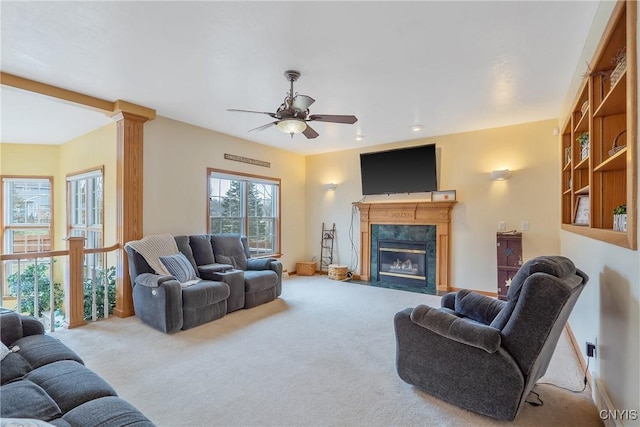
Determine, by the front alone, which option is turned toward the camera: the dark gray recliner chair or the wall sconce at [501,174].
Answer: the wall sconce

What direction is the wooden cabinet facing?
toward the camera

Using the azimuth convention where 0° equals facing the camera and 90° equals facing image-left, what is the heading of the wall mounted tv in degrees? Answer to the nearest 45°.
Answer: approximately 45°

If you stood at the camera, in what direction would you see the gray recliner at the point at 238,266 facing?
facing the viewer and to the right of the viewer

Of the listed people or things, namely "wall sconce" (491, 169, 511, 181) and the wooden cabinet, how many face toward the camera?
2

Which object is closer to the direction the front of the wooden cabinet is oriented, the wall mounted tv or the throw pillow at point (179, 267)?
the throw pillow

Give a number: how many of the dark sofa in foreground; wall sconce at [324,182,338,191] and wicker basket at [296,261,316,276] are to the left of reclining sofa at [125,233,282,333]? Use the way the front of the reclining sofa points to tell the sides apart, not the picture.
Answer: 2

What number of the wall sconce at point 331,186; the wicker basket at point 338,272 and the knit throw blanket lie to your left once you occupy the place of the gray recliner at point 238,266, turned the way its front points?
2

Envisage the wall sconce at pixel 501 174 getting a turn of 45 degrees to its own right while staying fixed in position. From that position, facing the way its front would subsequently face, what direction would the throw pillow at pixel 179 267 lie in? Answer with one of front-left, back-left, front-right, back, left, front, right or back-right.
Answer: front

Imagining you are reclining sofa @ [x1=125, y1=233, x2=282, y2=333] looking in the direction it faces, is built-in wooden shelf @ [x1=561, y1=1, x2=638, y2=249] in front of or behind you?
in front

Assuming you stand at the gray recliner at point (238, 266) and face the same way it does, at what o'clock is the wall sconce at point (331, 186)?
The wall sconce is roughly at 9 o'clock from the gray recliner.

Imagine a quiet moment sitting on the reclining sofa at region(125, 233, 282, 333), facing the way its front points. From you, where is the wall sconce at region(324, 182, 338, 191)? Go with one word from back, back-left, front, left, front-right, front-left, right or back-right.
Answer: left

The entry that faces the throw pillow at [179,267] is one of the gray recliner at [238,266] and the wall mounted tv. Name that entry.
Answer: the wall mounted tv

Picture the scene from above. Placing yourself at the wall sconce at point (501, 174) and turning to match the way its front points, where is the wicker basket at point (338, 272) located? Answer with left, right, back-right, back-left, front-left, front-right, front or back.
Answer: right

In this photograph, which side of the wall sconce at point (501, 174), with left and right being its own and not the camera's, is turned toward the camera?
front

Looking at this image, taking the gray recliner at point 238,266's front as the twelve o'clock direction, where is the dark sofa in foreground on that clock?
The dark sofa in foreground is roughly at 2 o'clock from the gray recliner.

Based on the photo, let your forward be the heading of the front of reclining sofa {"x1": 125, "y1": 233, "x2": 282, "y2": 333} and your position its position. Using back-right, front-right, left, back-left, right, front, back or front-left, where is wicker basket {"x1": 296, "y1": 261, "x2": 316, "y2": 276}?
left

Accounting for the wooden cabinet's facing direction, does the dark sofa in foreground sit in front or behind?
in front

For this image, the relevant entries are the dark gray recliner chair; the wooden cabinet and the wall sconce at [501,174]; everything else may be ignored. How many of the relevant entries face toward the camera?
2

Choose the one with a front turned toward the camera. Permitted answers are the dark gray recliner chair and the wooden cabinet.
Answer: the wooden cabinet
